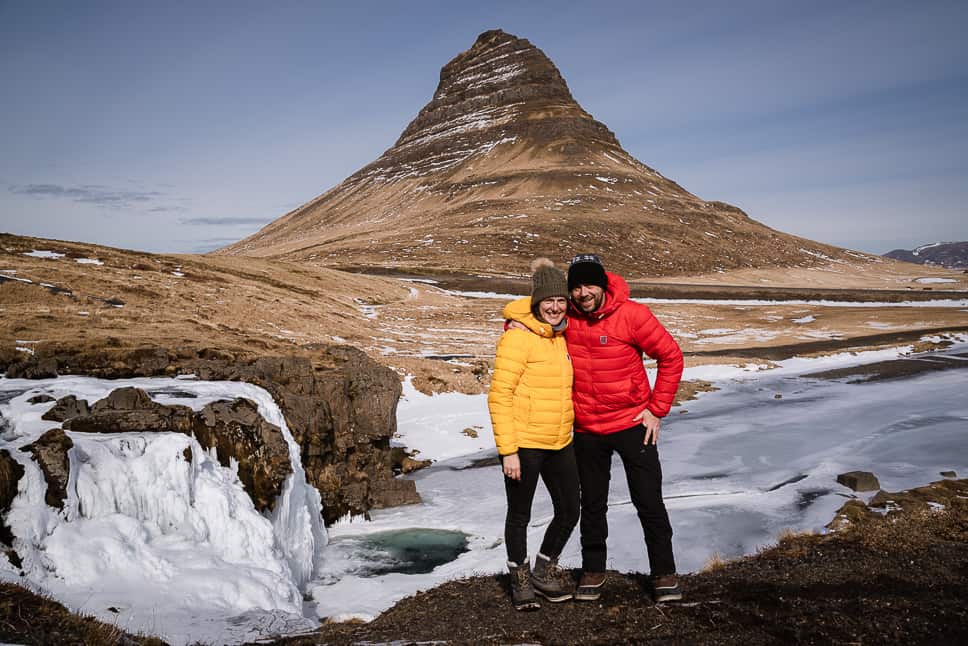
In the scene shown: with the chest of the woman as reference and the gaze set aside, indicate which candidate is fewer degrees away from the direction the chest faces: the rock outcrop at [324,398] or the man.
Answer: the man

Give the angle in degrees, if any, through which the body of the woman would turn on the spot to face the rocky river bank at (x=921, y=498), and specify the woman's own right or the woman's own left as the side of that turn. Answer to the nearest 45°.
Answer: approximately 90° to the woman's own left

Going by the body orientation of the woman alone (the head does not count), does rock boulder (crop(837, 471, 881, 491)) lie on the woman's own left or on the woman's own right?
on the woman's own left

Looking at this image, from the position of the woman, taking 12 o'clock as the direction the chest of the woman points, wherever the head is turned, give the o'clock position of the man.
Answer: The man is roughly at 10 o'clock from the woman.

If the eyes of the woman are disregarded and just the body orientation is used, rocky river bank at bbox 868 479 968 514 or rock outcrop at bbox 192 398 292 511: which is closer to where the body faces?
the rocky river bank

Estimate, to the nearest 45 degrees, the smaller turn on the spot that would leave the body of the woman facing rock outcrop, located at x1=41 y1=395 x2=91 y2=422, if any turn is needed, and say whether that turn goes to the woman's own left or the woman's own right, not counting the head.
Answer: approximately 180°

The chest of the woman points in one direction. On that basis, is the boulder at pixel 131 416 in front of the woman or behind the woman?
behind

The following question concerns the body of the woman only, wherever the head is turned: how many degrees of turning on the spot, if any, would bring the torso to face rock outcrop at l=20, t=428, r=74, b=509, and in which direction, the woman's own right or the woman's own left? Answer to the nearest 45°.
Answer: approximately 135° to the woman's own right

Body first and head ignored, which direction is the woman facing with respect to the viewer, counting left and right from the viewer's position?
facing the viewer and to the right of the viewer

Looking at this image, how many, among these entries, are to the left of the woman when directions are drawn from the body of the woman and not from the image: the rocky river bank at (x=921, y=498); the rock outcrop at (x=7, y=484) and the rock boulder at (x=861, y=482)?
2

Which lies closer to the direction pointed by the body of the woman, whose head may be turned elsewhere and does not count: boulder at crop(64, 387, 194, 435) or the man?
the man
